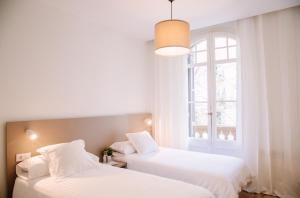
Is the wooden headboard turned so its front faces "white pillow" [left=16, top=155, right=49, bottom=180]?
no

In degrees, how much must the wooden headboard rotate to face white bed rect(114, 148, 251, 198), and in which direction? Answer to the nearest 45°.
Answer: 0° — it already faces it

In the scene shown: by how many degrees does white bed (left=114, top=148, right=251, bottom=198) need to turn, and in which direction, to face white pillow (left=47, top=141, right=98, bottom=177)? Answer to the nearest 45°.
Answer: approximately 135° to its right

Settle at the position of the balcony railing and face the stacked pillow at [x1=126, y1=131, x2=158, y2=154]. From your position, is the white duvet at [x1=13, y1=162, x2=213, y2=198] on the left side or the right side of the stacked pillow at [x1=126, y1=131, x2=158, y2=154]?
left

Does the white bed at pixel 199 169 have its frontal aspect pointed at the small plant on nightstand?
no

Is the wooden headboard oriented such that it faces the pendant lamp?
yes

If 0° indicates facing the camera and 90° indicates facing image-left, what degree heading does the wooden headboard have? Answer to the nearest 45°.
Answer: approximately 315°

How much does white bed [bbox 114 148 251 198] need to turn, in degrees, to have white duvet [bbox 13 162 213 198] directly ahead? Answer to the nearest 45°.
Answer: approximately 90° to its right

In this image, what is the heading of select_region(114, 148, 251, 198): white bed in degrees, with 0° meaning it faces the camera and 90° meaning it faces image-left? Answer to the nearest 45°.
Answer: approximately 315°

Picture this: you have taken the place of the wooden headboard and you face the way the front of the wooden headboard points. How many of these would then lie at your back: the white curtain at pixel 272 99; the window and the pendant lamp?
0

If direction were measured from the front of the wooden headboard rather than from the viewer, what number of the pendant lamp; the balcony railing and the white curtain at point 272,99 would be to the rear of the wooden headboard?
0

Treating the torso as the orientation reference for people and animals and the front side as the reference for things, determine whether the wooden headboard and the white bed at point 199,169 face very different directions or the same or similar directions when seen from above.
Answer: same or similar directions

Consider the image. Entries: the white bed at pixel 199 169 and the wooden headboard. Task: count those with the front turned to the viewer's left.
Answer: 0
